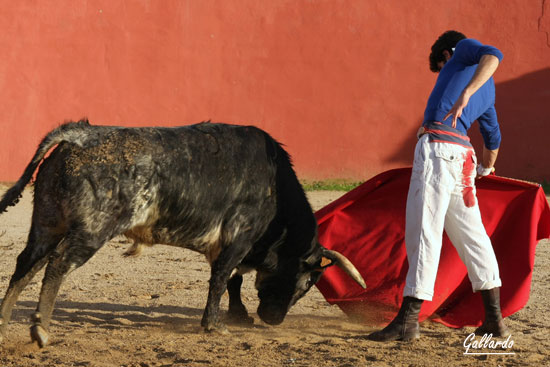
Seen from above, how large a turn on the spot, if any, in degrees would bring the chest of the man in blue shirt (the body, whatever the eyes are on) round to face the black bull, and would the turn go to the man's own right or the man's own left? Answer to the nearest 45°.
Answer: approximately 45° to the man's own left

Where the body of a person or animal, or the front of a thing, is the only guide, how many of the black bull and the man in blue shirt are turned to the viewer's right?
1

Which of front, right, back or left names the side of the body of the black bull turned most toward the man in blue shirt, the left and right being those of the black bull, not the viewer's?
front

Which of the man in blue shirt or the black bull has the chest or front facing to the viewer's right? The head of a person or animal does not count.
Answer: the black bull

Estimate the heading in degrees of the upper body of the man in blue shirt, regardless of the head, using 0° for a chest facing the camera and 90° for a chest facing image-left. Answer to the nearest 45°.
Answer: approximately 135°

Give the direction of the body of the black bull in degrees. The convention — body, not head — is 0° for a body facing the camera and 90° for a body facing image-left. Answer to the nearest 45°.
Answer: approximately 270°
